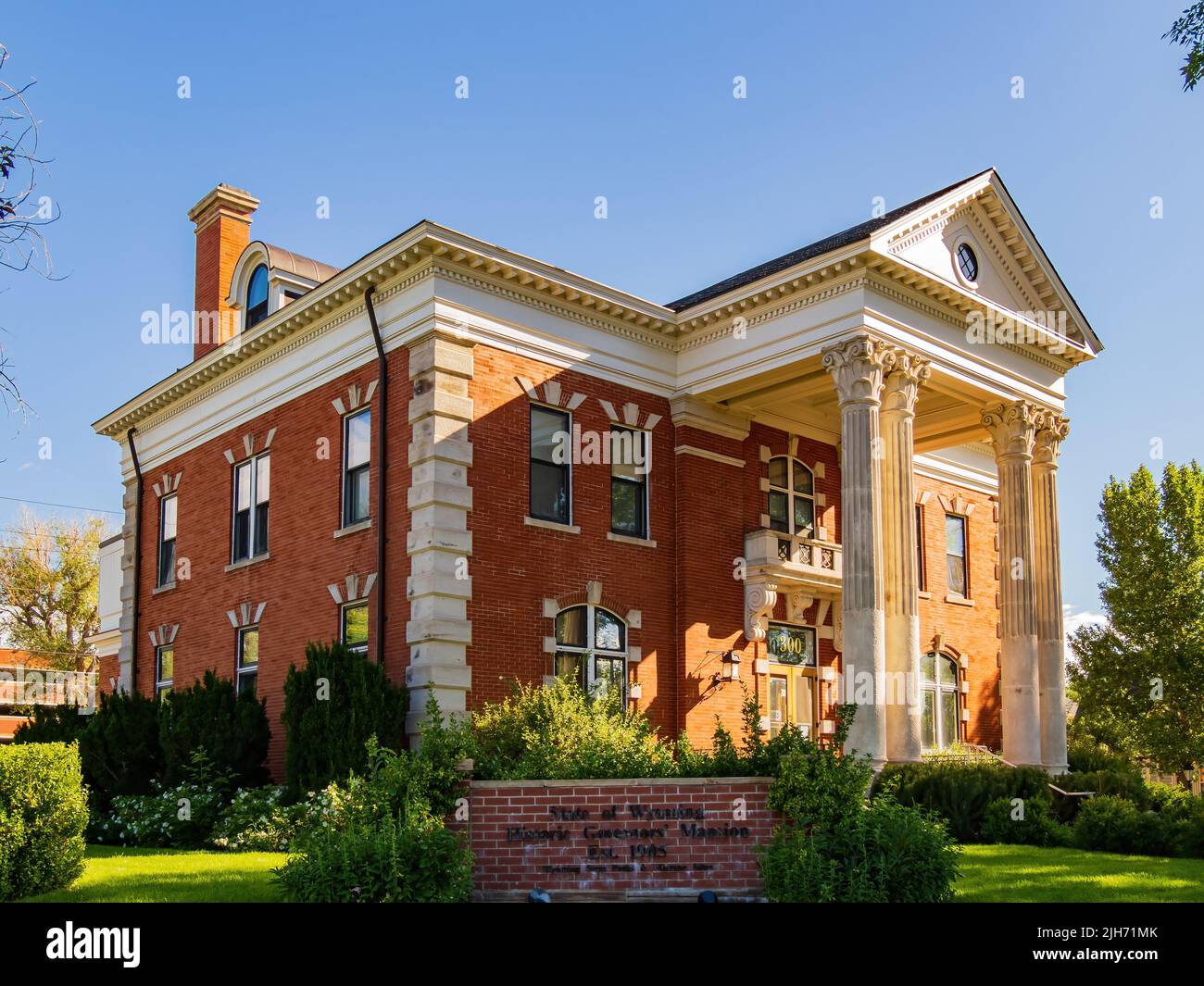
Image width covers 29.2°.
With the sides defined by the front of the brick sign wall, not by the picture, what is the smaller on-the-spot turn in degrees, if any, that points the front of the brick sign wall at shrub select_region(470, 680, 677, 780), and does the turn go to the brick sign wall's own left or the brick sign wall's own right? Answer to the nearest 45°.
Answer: approximately 180°

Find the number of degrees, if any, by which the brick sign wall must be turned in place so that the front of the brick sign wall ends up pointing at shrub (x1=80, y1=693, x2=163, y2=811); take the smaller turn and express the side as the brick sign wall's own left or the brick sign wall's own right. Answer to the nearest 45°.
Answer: approximately 135° to the brick sign wall's own right

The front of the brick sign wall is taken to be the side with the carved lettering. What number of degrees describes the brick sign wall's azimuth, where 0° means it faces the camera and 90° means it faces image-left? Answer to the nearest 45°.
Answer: approximately 0°

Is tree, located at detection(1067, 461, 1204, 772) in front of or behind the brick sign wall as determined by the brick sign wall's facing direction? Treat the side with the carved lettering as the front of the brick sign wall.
behind

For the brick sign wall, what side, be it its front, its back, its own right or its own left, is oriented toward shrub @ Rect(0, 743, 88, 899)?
right

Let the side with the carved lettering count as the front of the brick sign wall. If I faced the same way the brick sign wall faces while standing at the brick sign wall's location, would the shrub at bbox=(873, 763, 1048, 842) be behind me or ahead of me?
behind

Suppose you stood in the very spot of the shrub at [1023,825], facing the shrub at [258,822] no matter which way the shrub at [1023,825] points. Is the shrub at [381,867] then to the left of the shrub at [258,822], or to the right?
left

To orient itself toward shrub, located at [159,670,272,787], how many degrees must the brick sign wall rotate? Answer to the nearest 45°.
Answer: approximately 135° to its right

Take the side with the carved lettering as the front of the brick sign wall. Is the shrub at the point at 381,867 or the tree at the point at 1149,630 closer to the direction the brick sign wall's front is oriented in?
the shrub
